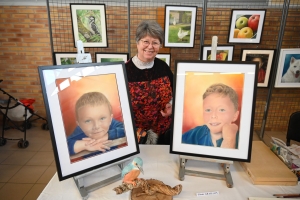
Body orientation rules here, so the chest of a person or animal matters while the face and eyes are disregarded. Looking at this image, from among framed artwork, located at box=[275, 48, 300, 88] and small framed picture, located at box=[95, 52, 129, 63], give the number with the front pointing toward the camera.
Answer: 2

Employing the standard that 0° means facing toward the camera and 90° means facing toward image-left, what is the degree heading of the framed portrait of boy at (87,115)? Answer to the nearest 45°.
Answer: approximately 315°

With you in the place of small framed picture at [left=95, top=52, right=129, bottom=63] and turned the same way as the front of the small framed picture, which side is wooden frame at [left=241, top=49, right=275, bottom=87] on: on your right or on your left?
on your left

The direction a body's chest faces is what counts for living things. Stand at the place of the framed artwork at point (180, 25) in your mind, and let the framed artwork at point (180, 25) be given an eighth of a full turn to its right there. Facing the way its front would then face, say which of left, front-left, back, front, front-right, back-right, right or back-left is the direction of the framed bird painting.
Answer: front-right

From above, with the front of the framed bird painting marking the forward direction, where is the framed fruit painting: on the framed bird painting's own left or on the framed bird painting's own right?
on the framed bird painting's own left

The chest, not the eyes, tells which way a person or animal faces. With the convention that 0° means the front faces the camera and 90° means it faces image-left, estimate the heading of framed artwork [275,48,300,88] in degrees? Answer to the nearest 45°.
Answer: approximately 0°

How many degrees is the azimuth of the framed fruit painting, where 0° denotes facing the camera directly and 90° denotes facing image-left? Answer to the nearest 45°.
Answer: approximately 0°

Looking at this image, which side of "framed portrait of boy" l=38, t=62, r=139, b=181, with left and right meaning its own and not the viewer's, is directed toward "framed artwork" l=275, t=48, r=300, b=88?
left

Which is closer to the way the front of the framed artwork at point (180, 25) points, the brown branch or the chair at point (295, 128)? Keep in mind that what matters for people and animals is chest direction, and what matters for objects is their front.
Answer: the brown branch
